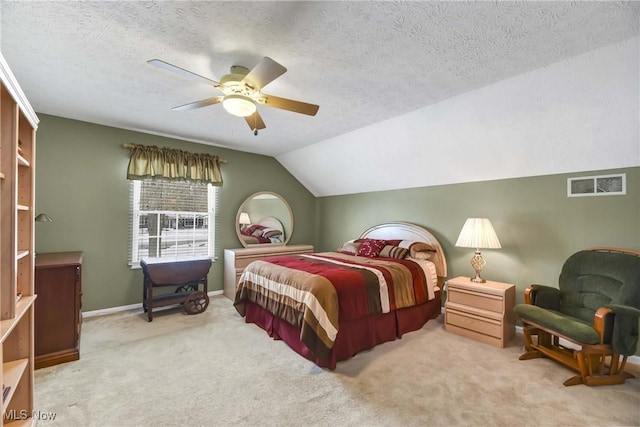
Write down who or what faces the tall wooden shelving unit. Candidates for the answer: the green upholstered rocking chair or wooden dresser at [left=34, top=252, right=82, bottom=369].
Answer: the green upholstered rocking chair

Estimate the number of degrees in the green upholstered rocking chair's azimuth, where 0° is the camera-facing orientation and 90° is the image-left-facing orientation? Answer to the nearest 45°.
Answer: approximately 45°

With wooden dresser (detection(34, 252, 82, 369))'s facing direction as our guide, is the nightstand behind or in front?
in front

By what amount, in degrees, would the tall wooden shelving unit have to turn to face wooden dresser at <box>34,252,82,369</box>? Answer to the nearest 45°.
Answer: approximately 90° to its left

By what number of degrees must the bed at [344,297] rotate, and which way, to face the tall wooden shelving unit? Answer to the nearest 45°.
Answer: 0° — it already faces it

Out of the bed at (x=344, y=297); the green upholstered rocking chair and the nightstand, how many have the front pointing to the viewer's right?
0

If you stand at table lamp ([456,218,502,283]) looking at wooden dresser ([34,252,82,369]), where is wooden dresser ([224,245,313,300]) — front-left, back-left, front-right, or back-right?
front-right

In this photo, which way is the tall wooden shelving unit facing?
to the viewer's right

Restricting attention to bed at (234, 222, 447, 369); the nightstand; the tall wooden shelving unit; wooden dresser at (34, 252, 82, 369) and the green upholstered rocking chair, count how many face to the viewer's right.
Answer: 2

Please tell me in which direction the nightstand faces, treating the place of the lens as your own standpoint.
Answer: facing the viewer and to the left of the viewer

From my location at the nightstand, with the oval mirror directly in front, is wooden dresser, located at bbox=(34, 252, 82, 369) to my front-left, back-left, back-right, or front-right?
front-left

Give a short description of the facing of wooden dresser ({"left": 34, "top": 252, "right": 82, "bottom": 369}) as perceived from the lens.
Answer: facing to the right of the viewer

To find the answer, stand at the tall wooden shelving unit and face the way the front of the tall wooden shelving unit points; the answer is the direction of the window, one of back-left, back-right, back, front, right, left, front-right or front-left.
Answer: front-left

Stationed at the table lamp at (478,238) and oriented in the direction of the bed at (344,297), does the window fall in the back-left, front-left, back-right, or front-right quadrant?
front-right

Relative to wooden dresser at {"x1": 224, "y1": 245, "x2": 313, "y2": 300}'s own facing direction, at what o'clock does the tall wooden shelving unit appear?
The tall wooden shelving unit is roughly at 2 o'clock from the wooden dresser.

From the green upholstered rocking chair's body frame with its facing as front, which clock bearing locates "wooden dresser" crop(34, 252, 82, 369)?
The wooden dresser is roughly at 12 o'clock from the green upholstered rocking chair.

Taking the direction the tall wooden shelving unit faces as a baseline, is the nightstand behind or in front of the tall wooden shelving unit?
in front
